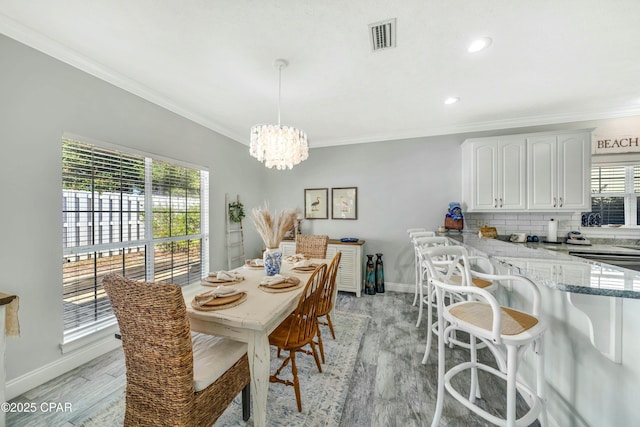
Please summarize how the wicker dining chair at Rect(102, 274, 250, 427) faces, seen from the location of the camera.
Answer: facing away from the viewer and to the right of the viewer

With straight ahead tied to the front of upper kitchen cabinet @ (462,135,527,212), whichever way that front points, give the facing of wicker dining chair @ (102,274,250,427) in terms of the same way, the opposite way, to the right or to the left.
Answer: the opposite way

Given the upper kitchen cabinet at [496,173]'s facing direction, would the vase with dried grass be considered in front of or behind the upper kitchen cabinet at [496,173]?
in front

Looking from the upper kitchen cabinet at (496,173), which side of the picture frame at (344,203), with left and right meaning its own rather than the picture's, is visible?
left

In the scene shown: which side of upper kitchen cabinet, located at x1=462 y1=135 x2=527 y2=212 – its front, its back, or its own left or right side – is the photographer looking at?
front

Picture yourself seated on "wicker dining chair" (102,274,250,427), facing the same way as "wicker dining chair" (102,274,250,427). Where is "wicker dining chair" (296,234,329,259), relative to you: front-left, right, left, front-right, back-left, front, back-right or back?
front

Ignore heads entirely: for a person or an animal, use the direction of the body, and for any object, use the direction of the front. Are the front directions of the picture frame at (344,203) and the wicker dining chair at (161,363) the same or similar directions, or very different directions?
very different directions

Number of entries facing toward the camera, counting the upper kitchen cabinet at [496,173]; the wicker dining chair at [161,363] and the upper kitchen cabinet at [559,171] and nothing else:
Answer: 2

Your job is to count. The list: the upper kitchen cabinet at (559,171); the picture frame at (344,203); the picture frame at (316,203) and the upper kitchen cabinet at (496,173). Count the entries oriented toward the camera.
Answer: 4

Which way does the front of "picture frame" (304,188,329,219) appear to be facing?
toward the camera

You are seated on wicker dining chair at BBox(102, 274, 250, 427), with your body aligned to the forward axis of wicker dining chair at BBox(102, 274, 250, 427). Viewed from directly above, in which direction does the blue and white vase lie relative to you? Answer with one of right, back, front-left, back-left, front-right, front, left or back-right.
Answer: front

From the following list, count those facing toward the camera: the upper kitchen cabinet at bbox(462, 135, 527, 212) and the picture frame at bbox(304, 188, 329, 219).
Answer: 2

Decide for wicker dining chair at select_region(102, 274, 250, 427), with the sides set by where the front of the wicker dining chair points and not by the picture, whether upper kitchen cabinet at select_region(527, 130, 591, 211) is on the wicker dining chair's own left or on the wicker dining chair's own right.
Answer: on the wicker dining chair's own right

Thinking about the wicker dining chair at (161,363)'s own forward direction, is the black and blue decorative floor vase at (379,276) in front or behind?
in front

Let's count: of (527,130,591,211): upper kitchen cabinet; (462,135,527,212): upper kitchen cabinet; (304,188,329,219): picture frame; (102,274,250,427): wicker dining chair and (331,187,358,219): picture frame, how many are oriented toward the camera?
4

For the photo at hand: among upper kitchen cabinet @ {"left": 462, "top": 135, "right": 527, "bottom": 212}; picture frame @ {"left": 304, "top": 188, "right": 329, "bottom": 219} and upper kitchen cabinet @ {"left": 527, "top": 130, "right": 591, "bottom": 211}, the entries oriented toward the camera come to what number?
3

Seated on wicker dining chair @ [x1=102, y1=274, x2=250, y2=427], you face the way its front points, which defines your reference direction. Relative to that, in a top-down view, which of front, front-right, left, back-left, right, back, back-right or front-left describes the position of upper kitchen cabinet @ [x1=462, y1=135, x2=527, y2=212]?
front-right
